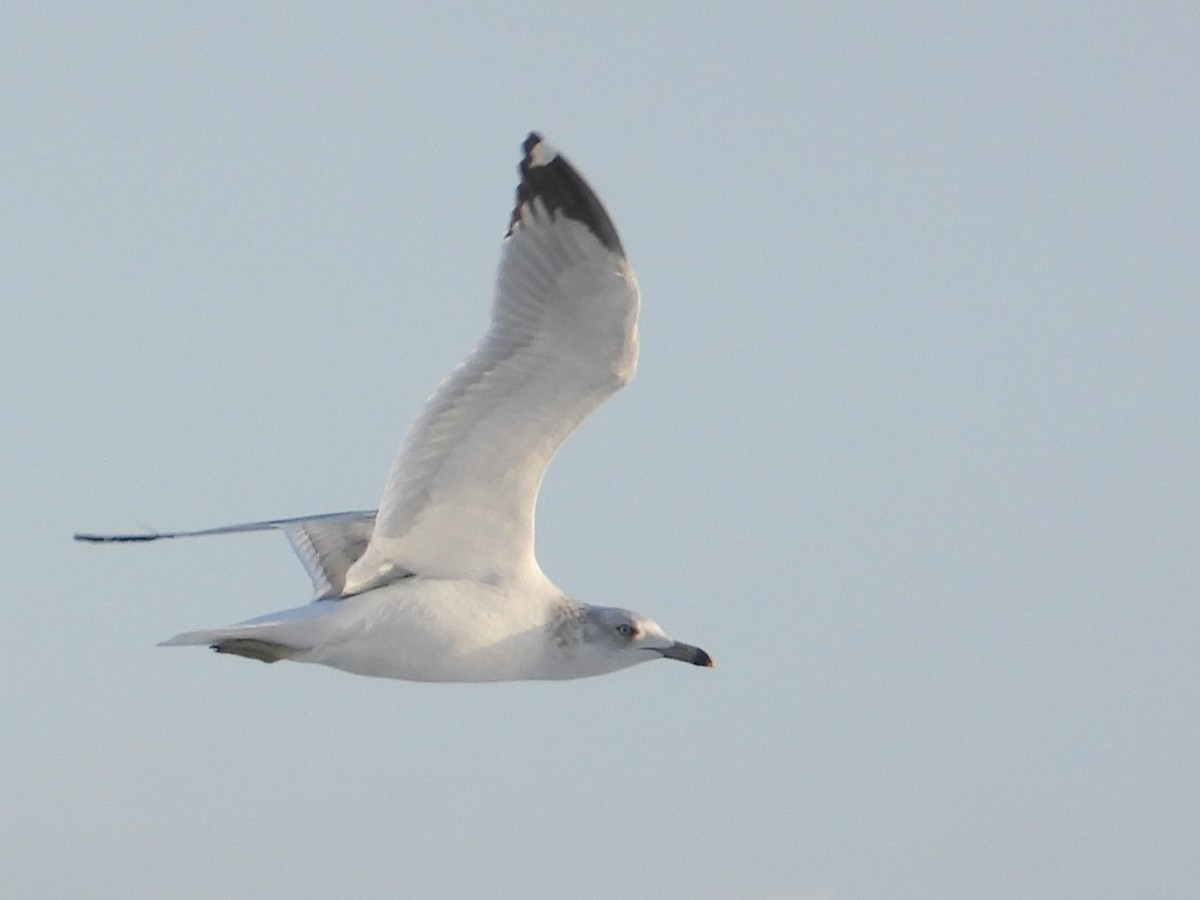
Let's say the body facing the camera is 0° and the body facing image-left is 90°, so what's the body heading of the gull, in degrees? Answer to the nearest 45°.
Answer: approximately 270°
